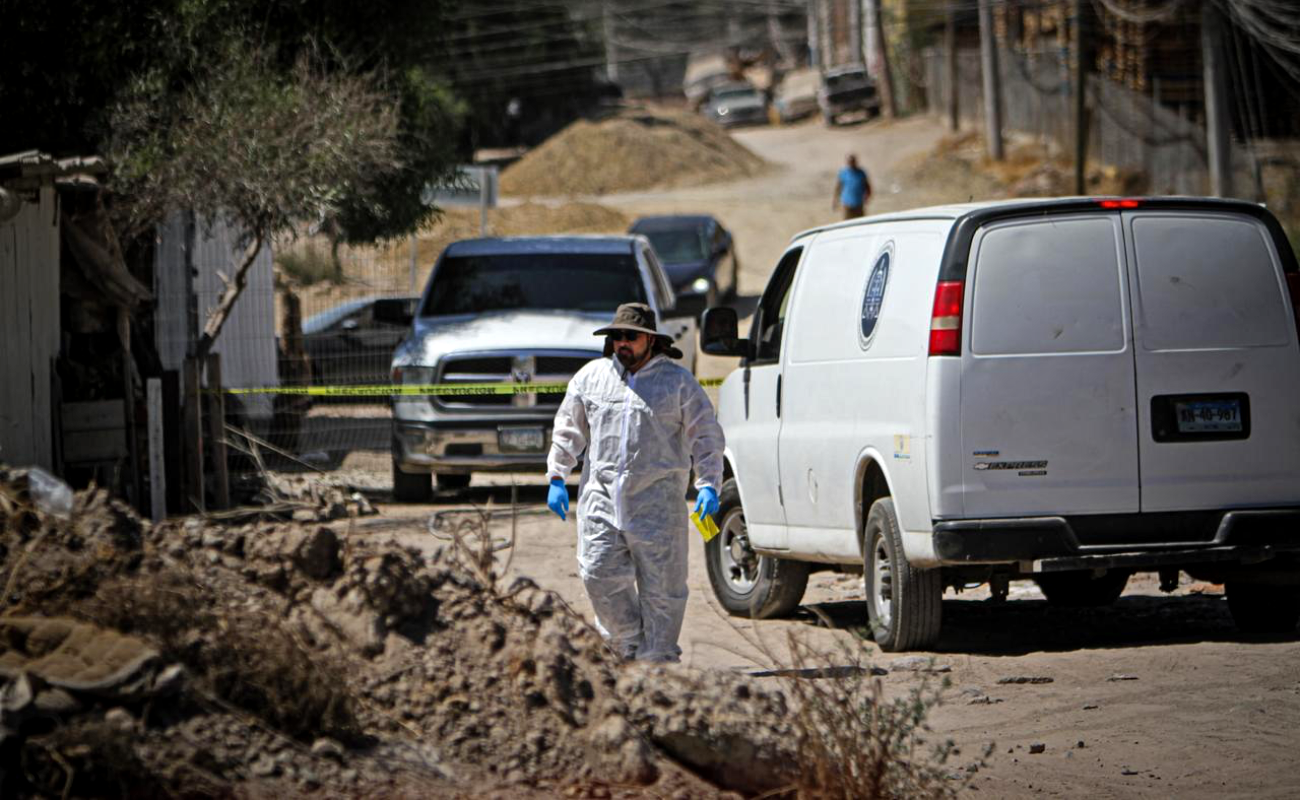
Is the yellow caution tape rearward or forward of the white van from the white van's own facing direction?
forward

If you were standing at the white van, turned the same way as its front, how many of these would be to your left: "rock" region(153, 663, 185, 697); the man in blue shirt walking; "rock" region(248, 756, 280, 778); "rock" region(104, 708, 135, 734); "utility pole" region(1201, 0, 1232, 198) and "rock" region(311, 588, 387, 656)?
4

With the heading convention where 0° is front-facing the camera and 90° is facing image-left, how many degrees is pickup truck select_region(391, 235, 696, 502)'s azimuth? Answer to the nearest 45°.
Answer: approximately 0°

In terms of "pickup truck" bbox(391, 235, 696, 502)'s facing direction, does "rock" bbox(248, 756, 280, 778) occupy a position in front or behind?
in front

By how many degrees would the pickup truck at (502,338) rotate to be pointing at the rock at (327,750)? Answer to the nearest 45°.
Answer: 0° — it already faces it

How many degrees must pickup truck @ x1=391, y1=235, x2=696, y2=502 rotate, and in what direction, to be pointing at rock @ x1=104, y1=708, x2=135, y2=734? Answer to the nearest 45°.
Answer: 0° — it already faces it

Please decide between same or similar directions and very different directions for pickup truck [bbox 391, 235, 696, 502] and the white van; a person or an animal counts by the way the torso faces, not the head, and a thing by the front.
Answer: very different directions

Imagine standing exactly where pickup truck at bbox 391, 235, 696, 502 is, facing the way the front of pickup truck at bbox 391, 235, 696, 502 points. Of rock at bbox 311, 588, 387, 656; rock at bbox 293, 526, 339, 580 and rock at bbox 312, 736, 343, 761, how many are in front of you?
3

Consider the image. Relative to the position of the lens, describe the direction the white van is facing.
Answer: facing away from the viewer and to the left of the viewer

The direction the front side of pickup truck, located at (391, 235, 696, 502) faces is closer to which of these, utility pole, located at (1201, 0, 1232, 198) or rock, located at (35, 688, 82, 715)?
the rock

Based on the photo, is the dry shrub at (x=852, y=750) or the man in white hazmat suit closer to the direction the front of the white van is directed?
the man in white hazmat suit
